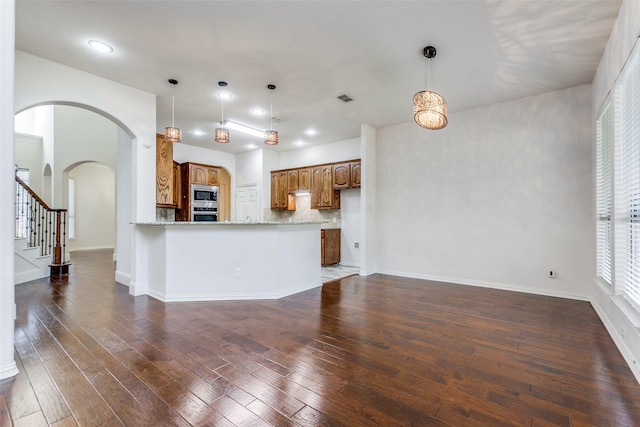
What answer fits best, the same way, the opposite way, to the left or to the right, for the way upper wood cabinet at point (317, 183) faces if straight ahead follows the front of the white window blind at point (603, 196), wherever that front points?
to the left

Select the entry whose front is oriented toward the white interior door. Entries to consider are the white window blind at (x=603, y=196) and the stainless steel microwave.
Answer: the white window blind

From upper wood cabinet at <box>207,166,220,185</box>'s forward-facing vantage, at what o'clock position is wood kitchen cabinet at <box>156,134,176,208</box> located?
The wood kitchen cabinet is roughly at 2 o'clock from the upper wood cabinet.

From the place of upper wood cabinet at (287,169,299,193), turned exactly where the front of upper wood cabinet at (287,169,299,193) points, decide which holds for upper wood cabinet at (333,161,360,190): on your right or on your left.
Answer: on your left

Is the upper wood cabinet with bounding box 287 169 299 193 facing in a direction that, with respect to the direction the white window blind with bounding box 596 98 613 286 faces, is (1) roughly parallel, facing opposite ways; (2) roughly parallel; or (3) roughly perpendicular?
roughly perpendicular

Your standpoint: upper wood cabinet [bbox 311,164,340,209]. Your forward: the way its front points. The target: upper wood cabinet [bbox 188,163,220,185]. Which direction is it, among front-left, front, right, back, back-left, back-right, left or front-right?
front-right

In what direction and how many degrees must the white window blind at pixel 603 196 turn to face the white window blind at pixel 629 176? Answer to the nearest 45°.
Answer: approximately 90° to its left

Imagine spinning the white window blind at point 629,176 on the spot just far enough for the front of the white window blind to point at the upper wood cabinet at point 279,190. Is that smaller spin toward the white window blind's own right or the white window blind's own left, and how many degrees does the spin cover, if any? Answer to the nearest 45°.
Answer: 0° — it already faces it

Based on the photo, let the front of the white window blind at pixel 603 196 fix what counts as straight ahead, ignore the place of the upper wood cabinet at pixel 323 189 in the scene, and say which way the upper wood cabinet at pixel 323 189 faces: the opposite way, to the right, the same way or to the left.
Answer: to the left

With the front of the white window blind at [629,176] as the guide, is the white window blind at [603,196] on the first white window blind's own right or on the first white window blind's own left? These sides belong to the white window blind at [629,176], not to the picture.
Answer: on the first white window blind's own right

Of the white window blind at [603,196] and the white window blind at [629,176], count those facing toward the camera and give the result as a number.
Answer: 0

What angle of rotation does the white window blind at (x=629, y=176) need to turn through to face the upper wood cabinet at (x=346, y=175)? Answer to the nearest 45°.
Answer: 0° — it already faces it

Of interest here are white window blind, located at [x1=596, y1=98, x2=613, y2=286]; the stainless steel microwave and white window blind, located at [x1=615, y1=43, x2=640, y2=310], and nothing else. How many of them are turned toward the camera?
1

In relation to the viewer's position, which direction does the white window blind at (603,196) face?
facing to the left of the viewer
